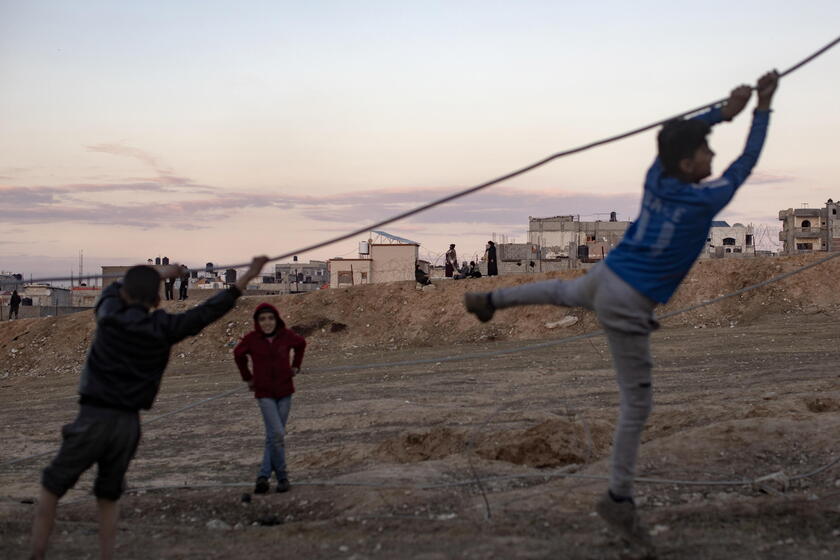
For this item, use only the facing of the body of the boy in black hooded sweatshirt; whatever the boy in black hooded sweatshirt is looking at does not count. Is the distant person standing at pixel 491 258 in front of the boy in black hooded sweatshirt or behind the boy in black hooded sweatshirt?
in front

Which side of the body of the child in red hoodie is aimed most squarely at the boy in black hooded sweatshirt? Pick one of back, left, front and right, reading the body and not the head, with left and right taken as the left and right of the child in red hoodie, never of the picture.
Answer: front

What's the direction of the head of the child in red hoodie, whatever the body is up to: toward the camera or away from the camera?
toward the camera

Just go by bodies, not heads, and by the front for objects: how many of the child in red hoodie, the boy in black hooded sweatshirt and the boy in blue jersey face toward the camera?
1

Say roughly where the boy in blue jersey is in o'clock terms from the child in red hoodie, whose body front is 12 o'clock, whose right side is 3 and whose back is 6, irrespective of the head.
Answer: The boy in blue jersey is roughly at 11 o'clock from the child in red hoodie.

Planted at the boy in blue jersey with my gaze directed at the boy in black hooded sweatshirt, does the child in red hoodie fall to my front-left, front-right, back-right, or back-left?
front-right

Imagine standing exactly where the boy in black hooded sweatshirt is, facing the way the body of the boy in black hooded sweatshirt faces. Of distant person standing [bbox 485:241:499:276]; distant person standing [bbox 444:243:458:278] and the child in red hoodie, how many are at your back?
0

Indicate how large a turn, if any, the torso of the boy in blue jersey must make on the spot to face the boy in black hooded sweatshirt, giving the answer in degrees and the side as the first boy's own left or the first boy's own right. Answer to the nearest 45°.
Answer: approximately 135° to the first boy's own left

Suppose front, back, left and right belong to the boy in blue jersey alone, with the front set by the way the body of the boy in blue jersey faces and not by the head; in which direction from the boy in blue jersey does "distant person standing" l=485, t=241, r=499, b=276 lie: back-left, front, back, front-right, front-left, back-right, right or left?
front-left

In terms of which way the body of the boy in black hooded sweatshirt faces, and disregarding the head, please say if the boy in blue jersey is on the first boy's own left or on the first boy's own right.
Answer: on the first boy's own right

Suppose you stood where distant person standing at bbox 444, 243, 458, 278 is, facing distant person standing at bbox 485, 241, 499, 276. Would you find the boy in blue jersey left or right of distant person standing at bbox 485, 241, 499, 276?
right

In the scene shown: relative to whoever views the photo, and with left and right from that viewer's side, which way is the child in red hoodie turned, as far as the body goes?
facing the viewer

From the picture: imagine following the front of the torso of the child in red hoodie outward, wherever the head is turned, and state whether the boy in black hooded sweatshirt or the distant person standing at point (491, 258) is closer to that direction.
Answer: the boy in black hooded sweatshirt

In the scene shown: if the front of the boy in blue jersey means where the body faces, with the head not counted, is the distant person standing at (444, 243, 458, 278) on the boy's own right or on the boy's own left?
on the boy's own left

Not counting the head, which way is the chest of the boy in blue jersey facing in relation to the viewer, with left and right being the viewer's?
facing away from the viewer and to the right of the viewer

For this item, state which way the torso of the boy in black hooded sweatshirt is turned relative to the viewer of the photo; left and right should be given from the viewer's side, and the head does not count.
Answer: facing away from the viewer and to the right of the viewer
